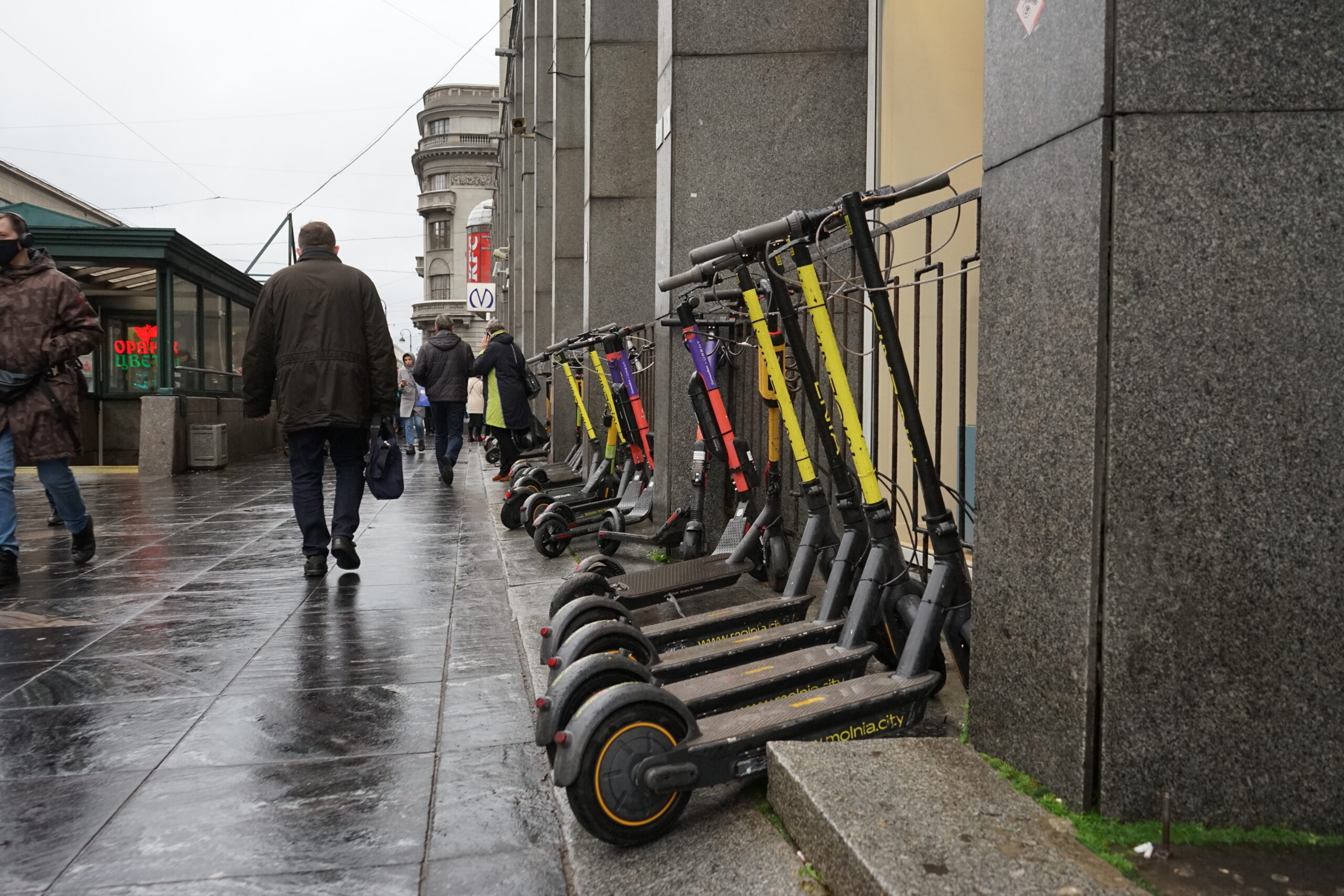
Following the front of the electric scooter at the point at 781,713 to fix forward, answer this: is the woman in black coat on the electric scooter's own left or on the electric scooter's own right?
on the electric scooter's own left

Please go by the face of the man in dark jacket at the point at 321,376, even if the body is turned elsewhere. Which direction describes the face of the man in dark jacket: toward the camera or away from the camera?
away from the camera

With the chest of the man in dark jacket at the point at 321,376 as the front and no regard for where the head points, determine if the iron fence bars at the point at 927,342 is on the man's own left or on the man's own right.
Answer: on the man's own right

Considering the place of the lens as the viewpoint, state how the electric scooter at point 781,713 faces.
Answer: facing away from the viewer and to the right of the viewer

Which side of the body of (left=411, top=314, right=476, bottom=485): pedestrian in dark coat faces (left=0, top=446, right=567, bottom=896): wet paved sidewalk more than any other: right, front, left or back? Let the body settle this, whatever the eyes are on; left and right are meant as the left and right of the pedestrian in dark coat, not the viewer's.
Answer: back

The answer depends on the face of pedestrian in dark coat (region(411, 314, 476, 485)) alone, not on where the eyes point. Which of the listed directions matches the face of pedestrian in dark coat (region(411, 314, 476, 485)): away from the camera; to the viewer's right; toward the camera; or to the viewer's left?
away from the camera

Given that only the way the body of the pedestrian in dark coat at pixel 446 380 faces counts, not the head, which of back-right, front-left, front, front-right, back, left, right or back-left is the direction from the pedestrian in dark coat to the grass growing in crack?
back

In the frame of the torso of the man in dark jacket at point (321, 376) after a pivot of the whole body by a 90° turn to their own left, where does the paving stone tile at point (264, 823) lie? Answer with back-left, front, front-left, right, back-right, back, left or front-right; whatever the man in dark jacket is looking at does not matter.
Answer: left

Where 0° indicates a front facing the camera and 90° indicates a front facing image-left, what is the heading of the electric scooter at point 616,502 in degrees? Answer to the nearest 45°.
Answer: approximately 225°

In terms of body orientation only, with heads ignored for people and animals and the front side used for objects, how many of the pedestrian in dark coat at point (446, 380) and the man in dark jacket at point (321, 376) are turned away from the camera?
2

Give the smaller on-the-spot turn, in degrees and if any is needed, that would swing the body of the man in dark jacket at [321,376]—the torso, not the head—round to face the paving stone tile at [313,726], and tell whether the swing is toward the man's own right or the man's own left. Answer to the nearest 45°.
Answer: approximately 180°

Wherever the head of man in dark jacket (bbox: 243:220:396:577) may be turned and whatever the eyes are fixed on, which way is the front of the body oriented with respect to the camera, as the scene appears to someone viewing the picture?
away from the camera

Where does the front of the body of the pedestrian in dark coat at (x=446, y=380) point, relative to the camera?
away from the camera

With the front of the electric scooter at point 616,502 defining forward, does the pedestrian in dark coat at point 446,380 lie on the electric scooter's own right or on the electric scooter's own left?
on the electric scooter's own left
